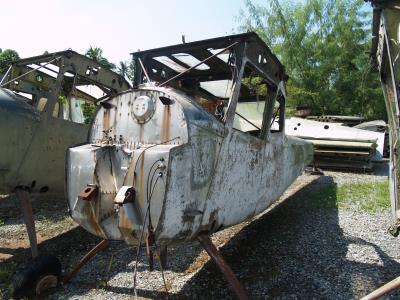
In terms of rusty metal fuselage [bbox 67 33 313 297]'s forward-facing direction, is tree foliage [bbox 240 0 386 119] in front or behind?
behind

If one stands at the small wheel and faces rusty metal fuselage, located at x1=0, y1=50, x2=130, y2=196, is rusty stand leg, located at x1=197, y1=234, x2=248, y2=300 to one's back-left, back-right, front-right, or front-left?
back-right

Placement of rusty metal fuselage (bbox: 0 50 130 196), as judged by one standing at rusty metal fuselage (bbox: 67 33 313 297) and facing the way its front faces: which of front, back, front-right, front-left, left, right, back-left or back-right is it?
right

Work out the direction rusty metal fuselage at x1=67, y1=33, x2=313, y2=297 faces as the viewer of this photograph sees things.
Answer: facing the viewer and to the left of the viewer

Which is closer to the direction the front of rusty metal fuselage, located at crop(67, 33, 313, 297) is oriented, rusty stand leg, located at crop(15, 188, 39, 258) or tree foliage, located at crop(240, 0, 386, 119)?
the rusty stand leg

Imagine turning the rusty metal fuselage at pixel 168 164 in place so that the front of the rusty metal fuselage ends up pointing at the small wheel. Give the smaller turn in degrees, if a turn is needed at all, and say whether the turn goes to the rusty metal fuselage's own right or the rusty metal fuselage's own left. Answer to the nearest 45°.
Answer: approximately 45° to the rusty metal fuselage's own right

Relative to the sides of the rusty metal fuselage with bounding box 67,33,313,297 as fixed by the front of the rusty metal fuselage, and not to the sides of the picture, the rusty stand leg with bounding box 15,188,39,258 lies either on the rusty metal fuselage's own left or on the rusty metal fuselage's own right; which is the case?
on the rusty metal fuselage's own right

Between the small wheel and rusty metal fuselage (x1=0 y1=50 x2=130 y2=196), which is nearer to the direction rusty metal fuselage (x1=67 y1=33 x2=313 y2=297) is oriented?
the small wheel

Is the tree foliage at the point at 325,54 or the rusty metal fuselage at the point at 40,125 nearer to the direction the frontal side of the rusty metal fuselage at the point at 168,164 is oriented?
the rusty metal fuselage
